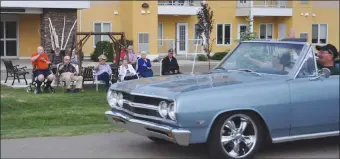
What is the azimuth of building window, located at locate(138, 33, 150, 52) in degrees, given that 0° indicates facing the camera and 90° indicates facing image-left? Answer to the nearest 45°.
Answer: approximately 0°

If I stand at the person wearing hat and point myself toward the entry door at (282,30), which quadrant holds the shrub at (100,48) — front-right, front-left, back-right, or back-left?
front-left

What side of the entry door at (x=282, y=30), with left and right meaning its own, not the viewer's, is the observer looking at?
front

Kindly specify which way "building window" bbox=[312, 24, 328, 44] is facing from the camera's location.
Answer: facing the viewer

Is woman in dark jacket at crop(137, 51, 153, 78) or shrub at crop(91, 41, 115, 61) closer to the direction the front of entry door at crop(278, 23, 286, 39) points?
the woman in dark jacket

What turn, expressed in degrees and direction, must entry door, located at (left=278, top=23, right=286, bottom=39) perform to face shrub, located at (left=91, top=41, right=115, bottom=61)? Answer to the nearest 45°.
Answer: approximately 45° to its right

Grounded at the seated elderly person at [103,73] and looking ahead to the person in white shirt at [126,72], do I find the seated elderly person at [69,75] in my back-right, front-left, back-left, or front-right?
back-right

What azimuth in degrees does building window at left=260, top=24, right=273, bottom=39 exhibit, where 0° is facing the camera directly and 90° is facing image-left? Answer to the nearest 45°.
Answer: approximately 0°

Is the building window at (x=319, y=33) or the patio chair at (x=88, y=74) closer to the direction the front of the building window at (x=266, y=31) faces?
the patio chair

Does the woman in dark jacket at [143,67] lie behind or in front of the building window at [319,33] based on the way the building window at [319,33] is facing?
in front

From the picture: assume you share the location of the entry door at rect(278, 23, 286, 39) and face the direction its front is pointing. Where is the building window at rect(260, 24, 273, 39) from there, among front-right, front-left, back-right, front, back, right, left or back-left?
right

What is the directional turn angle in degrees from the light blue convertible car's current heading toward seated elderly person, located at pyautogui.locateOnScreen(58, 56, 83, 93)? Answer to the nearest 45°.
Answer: approximately 90° to its right

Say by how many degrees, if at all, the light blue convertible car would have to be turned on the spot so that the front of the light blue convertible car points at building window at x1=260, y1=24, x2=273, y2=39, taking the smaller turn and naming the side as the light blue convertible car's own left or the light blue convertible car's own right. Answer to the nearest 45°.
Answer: approximately 135° to the light blue convertible car's own right

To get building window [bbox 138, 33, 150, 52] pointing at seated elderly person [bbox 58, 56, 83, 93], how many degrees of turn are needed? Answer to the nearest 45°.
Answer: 0° — it already faces them

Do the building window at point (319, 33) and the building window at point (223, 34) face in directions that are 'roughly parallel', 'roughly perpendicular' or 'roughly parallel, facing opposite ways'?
roughly parallel
